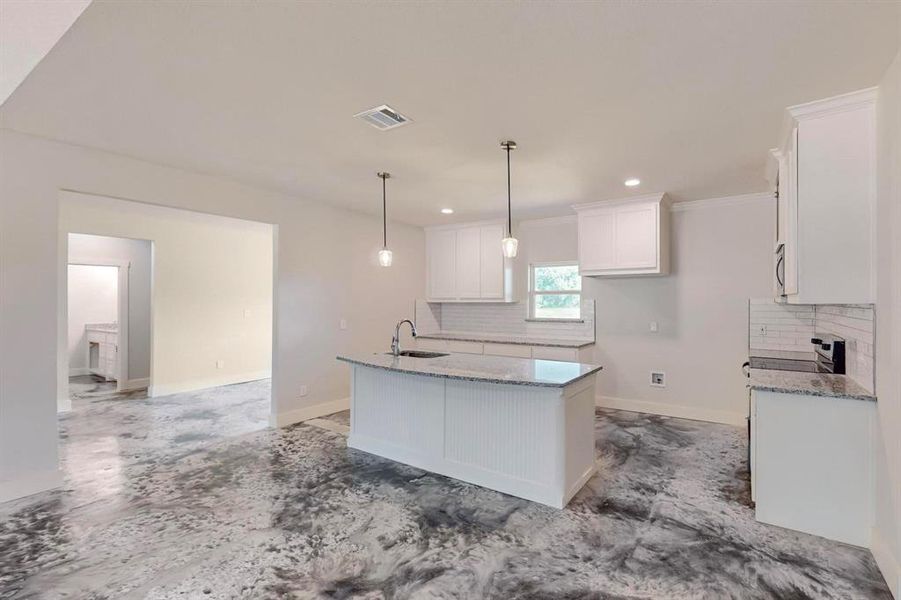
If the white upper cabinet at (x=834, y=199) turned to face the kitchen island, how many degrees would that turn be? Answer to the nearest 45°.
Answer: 0° — it already faces it

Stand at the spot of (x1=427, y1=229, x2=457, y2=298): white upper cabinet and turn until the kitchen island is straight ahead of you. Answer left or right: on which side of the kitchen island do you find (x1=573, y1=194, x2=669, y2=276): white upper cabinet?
left

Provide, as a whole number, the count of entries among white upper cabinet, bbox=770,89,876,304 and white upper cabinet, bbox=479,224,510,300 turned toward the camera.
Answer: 1

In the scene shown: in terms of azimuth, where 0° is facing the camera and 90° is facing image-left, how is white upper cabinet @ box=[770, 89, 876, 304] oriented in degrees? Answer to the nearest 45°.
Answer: approximately 90°

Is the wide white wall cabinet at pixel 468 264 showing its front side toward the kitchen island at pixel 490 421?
yes
